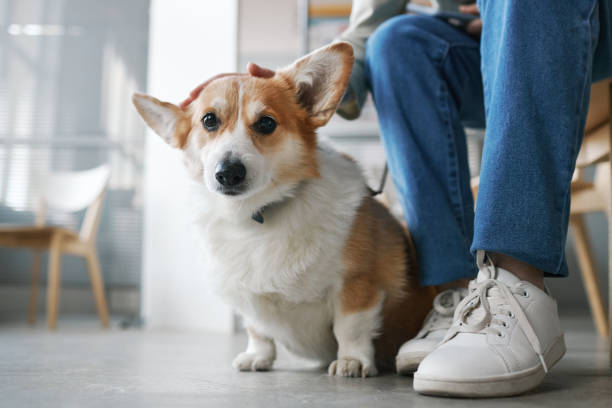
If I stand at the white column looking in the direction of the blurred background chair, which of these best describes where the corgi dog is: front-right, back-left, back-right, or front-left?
back-left

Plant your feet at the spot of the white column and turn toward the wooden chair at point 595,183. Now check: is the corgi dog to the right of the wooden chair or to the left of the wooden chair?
right

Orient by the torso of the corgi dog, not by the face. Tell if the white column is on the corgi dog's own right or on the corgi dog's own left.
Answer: on the corgi dog's own right

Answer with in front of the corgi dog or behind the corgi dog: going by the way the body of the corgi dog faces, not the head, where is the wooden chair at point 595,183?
behind

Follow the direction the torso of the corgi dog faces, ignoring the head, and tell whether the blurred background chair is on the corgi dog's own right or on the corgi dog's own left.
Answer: on the corgi dog's own right

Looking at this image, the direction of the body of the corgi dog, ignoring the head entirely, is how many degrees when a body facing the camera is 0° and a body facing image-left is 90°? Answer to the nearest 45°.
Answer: approximately 45°

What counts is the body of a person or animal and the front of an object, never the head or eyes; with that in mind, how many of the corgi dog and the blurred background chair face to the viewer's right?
0

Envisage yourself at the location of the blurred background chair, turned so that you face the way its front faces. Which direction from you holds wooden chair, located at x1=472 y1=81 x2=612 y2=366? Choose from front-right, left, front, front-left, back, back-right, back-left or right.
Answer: left

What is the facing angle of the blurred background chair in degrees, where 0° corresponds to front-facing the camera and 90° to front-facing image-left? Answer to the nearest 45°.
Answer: approximately 45°
